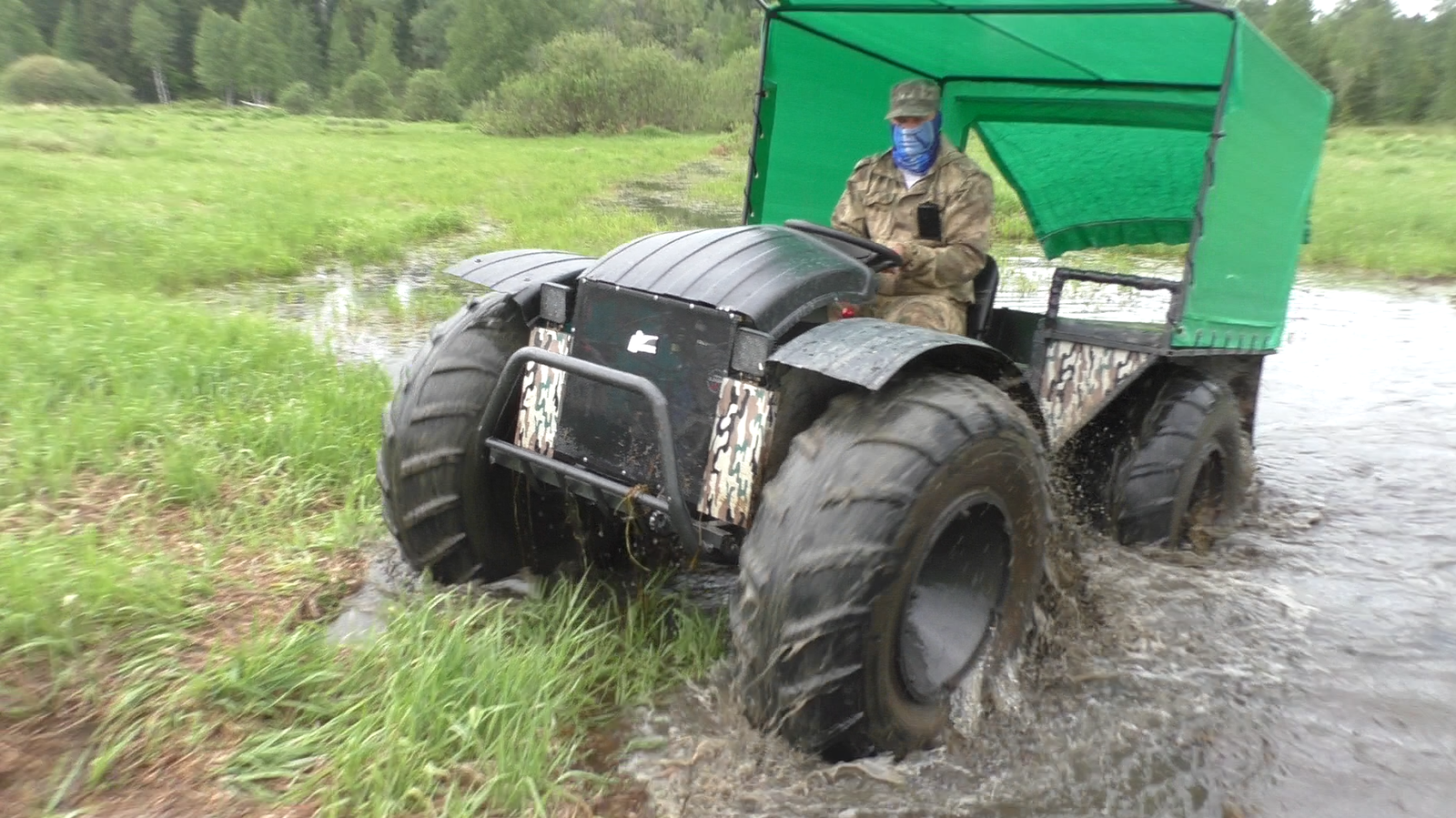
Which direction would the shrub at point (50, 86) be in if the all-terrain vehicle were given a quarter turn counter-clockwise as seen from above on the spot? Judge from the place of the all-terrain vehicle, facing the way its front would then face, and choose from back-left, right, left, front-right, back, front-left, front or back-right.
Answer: back

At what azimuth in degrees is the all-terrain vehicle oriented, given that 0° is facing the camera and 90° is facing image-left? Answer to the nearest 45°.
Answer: approximately 45°

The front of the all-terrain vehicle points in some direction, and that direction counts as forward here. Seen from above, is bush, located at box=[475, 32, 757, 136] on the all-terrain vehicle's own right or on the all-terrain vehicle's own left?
on the all-terrain vehicle's own right

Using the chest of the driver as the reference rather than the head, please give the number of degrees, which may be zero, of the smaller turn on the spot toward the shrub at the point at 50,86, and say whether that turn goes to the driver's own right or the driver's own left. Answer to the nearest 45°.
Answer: approximately 90° to the driver's own right
